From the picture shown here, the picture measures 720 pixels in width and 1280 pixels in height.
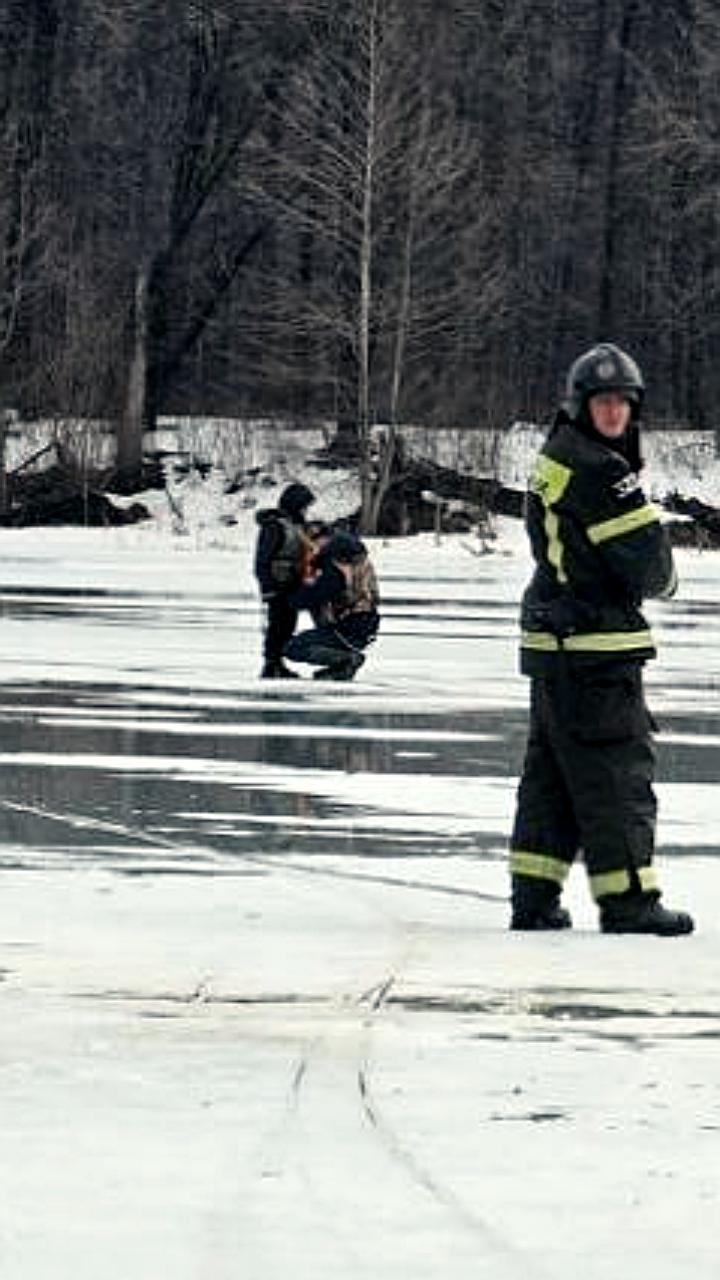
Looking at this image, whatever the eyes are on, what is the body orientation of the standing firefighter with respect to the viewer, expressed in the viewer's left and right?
facing to the right of the viewer

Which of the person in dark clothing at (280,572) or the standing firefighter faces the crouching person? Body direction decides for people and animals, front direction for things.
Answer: the person in dark clothing

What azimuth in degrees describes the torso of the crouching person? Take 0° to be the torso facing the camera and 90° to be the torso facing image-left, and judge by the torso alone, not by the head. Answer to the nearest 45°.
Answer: approximately 90°

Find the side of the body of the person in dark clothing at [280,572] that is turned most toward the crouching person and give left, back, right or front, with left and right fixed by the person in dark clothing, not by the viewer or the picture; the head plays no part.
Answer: front

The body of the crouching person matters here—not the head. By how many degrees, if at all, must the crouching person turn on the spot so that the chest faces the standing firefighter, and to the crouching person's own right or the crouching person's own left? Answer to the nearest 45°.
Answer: approximately 90° to the crouching person's own left

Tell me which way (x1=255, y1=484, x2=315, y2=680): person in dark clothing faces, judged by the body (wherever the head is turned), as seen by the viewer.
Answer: to the viewer's right

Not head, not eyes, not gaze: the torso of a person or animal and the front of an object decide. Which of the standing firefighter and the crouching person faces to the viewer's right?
the standing firefighter

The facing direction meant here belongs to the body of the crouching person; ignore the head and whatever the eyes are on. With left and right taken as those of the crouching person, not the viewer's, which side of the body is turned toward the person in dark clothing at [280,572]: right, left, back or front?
front

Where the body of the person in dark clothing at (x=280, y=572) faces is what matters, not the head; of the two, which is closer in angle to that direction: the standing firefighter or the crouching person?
the crouching person

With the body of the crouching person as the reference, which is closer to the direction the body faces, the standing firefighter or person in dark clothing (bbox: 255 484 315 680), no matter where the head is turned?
the person in dark clothing

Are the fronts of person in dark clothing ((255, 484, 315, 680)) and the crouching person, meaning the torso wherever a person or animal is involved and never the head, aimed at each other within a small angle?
yes

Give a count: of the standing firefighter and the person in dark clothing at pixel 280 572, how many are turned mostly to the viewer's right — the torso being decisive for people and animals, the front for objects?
2

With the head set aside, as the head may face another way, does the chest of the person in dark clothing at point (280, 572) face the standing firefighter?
no

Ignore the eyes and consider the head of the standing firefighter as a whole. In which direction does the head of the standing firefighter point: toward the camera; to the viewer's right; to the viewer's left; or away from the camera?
toward the camera

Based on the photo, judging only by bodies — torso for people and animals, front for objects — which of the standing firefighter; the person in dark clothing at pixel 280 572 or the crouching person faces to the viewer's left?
the crouching person
